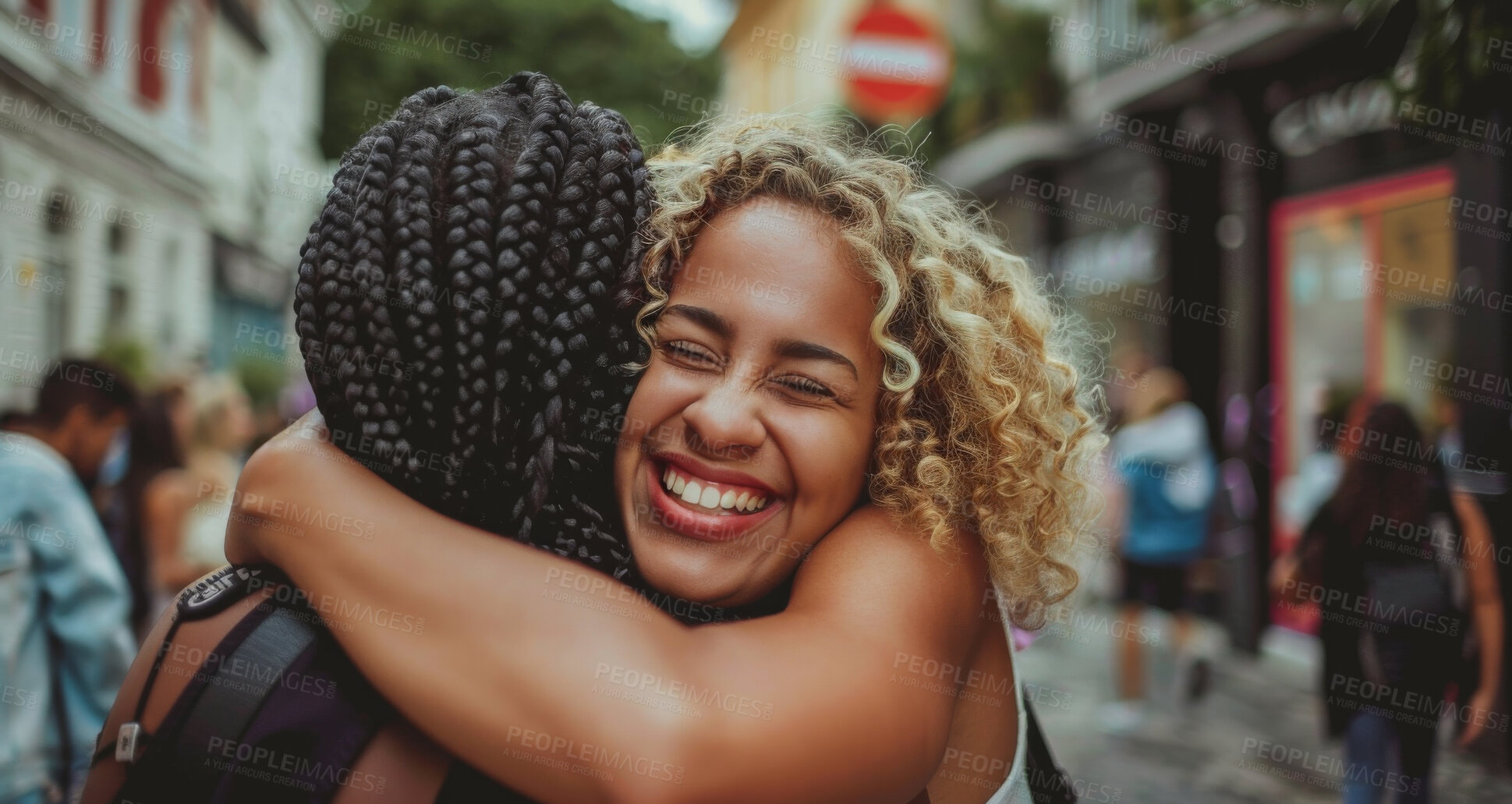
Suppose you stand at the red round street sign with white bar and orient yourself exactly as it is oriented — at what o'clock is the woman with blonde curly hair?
The woman with blonde curly hair is roughly at 12 o'clock from the red round street sign with white bar.

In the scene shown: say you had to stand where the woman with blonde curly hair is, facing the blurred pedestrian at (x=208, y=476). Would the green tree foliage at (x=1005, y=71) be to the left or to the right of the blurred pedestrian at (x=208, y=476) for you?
right

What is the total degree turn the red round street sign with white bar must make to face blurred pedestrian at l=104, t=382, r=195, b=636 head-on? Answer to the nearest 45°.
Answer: approximately 45° to its right

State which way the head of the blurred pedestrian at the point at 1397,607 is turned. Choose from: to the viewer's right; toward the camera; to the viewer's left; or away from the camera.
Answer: away from the camera

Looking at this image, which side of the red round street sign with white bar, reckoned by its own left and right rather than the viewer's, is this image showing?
front

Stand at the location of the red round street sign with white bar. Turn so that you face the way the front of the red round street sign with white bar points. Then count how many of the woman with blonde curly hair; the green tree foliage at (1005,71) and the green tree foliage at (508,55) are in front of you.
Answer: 1

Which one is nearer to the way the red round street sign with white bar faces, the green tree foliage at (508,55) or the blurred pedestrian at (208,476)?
the blurred pedestrian

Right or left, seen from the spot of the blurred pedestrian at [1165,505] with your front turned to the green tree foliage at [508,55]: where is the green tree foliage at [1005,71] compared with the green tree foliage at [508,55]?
right

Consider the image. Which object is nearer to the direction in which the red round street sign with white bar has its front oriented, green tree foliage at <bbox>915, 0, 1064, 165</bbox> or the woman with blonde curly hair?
the woman with blonde curly hair

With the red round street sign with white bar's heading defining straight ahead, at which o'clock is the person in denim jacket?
The person in denim jacket is roughly at 1 o'clock from the red round street sign with white bar.

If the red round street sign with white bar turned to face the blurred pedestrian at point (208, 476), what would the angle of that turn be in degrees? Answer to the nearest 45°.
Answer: approximately 45° to its right

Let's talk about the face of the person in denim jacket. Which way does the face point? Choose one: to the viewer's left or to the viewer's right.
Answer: to the viewer's right

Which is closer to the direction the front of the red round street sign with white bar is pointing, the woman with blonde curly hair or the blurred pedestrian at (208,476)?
the woman with blonde curly hair

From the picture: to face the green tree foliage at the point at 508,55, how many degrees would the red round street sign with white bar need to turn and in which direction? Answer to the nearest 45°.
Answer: approximately 135° to its right
